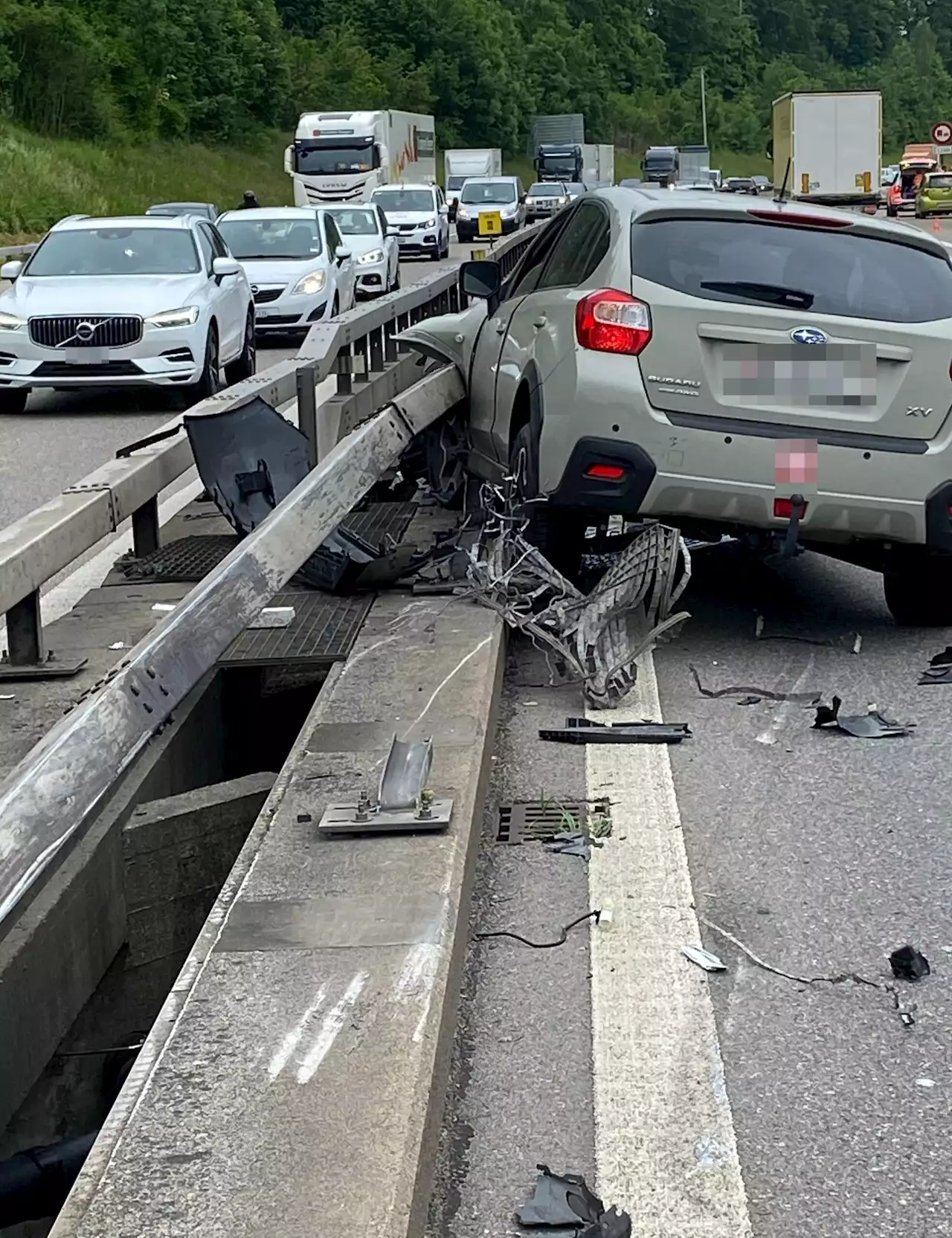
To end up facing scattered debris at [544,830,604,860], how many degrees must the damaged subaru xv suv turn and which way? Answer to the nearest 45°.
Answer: approximately 135° to its left

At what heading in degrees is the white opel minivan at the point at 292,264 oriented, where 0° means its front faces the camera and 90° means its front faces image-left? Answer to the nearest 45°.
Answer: approximately 0°

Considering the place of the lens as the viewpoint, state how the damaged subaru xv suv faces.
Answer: facing away from the viewer and to the left of the viewer

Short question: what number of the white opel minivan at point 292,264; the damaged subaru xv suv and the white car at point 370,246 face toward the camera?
2

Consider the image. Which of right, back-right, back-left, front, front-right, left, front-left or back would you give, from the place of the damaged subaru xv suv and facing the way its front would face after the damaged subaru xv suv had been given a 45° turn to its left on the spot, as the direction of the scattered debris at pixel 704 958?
left

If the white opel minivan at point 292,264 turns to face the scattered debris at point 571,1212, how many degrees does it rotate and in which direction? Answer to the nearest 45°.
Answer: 0° — it already faces it

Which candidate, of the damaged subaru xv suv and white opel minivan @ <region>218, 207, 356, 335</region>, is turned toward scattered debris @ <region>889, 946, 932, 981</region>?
the white opel minivan

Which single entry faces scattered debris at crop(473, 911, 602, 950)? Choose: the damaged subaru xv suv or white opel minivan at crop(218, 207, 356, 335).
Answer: the white opel minivan

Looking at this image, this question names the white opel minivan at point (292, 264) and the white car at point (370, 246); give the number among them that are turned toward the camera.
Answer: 2

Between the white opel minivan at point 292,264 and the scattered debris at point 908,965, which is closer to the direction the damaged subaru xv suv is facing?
the white opel minivan

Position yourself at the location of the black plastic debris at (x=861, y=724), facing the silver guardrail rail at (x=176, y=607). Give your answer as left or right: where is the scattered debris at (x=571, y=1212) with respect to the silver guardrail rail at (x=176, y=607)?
left

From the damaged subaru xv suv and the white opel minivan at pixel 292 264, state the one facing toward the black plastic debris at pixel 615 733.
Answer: the white opel minivan
